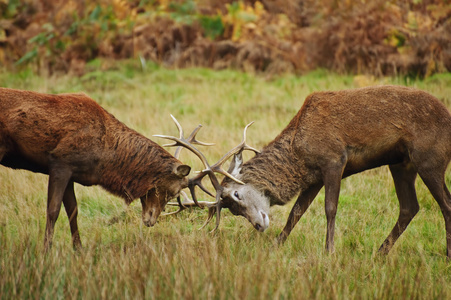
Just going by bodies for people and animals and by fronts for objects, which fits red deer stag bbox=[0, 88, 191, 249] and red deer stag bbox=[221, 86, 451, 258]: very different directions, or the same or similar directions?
very different directions

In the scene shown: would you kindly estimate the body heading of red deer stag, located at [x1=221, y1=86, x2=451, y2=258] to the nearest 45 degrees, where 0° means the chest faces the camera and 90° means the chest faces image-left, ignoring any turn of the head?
approximately 90°

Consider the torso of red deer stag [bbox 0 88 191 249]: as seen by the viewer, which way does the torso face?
to the viewer's right

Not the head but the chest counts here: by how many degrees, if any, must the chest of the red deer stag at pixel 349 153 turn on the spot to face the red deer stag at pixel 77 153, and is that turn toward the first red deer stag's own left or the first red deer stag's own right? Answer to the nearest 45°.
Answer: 0° — it already faces it

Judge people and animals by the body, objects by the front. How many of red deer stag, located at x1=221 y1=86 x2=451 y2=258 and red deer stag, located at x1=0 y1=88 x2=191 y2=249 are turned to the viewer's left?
1

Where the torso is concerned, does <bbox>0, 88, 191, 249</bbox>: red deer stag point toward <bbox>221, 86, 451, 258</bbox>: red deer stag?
yes
